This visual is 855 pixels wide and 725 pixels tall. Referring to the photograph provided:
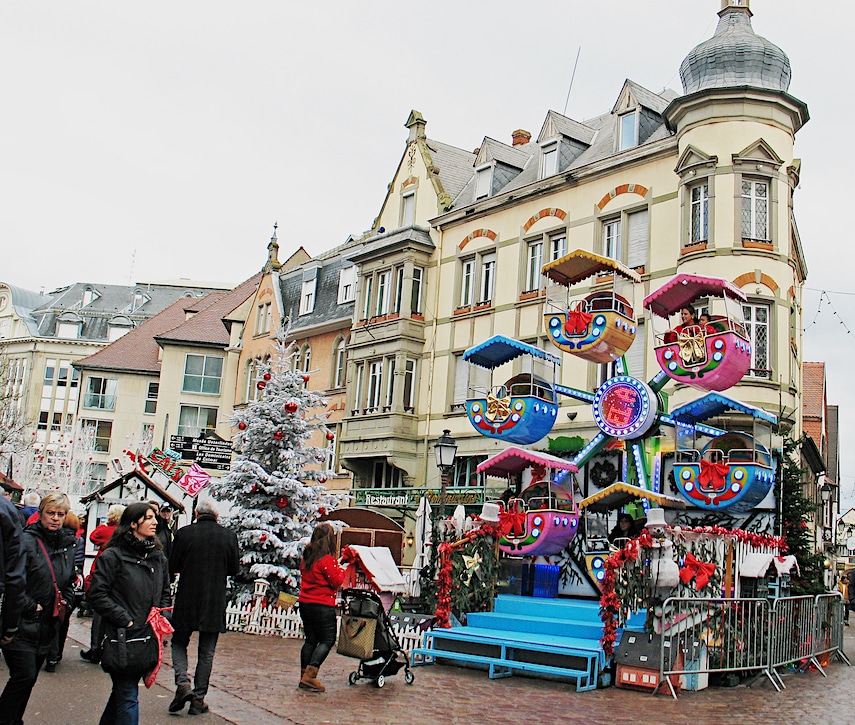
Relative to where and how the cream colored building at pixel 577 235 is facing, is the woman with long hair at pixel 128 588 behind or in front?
in front

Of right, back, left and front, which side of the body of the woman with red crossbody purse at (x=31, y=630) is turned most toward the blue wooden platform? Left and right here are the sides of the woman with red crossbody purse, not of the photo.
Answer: left

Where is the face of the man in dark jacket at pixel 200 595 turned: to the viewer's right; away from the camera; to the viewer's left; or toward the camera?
away from the camera

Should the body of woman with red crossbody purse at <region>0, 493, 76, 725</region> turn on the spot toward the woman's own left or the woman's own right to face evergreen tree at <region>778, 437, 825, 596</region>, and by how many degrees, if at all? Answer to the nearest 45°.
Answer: approximately 90° to the woman's own left

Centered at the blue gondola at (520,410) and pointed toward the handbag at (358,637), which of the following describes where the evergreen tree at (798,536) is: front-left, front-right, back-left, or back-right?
back-left

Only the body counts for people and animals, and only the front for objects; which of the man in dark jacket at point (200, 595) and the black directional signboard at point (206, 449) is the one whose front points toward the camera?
the black directional signboard

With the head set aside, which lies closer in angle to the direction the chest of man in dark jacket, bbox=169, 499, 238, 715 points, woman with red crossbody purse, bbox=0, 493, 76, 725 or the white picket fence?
the white picket fence

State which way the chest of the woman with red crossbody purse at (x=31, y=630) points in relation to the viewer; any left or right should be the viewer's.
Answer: facing the viewer and to the right of the viewer

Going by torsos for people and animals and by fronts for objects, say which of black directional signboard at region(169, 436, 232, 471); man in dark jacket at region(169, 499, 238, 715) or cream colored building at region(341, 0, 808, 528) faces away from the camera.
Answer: the man in dark jacket

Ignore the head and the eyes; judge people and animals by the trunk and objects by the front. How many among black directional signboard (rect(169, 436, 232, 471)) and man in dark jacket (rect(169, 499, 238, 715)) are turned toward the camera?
1

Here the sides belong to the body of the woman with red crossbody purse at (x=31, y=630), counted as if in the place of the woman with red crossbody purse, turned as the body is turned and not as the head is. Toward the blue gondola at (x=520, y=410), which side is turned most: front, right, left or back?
left

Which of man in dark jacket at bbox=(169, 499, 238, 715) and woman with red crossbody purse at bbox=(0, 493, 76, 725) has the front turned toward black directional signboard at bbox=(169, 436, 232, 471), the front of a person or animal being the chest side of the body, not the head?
the man in dark jacket

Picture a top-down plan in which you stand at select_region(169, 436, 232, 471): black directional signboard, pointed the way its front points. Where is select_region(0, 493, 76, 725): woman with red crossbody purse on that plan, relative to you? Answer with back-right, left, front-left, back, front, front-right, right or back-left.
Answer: front

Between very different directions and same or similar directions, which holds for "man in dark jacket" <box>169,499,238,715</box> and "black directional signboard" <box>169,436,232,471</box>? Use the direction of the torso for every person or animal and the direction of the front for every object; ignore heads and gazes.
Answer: very different directions

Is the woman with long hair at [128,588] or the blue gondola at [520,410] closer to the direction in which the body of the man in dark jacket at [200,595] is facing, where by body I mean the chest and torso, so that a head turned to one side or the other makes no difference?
the blue gondola
